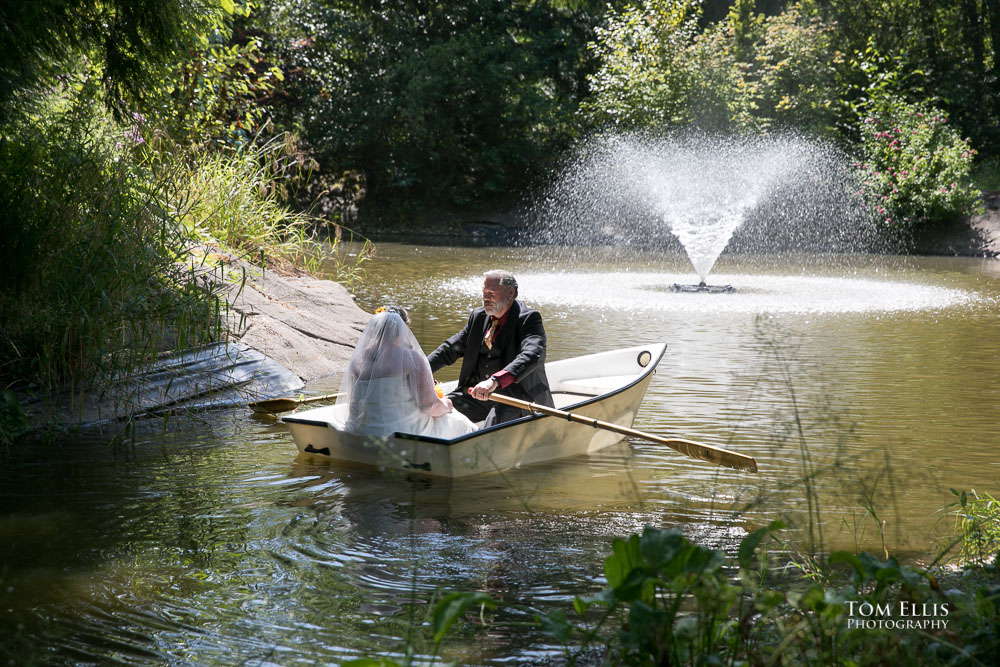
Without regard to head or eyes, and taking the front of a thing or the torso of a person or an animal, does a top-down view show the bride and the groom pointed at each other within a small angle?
yes

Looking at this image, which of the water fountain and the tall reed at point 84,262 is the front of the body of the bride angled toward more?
the water fountain

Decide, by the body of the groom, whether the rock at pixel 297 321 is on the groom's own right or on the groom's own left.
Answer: on the groom's own right

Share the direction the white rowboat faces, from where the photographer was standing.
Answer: facing away from the viewer and to the right of the viewer

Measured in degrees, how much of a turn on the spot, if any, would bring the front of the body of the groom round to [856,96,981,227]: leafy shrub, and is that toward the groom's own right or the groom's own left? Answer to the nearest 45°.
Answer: approximately 180°

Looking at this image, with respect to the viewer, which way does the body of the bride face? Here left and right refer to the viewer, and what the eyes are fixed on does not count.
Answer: facing away from the viewer and to the right of the viewer

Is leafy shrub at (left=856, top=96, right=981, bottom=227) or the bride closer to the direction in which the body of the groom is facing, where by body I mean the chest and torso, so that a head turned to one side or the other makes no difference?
the bride

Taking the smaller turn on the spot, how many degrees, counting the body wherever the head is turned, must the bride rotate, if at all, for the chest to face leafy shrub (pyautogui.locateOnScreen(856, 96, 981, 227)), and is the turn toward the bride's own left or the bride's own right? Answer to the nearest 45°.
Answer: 0° — they already face it

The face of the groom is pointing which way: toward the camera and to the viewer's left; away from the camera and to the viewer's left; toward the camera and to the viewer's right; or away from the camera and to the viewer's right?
toward the camera and to the viewer's left

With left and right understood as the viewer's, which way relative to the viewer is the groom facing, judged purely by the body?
facing the viewer and to the left of the viewer
